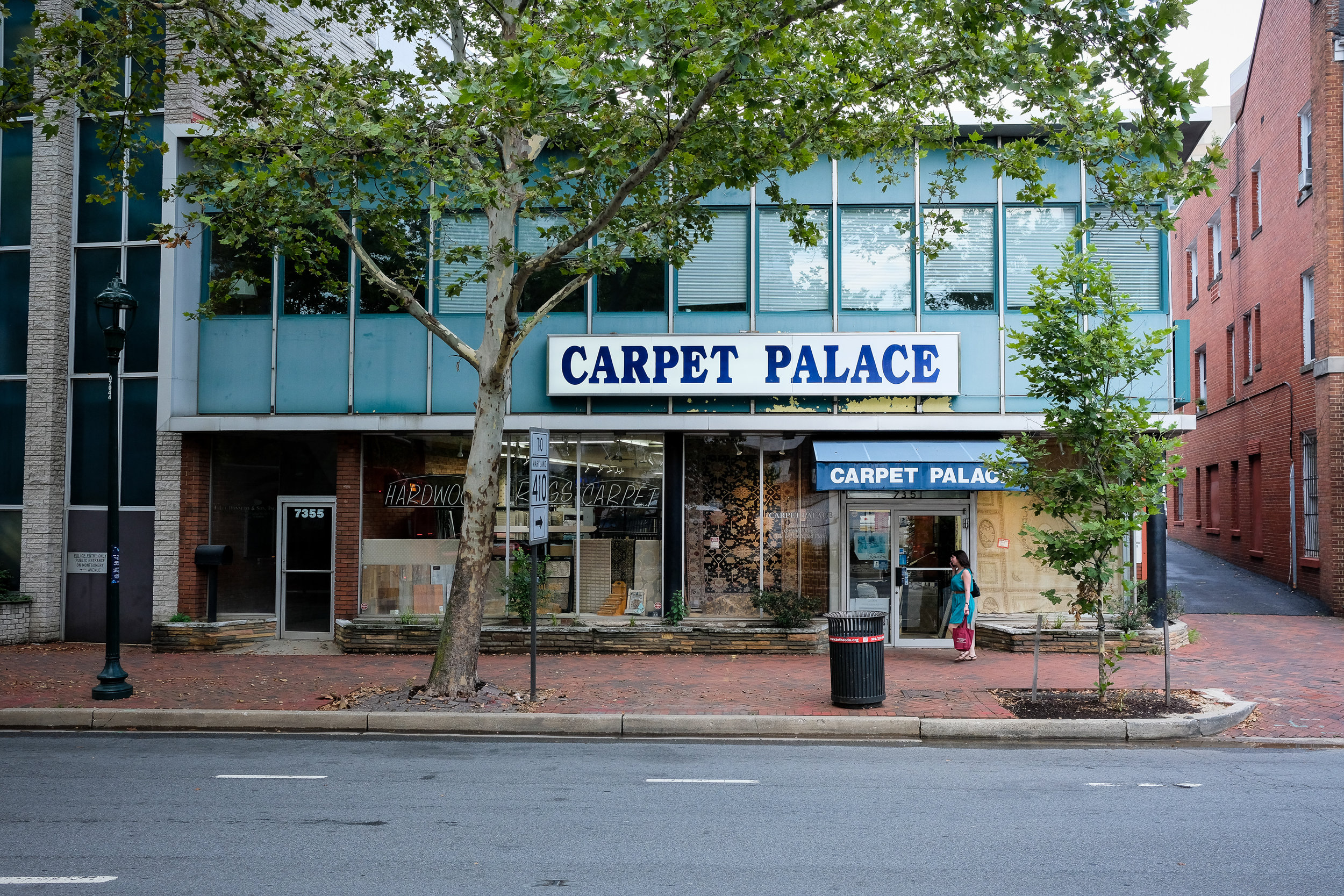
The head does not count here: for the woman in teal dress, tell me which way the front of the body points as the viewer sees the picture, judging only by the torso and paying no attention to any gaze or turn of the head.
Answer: to the viewer's left

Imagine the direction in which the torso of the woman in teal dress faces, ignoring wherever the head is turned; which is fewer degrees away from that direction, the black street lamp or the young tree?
the black street lamp

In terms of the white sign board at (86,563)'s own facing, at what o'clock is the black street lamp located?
The black street lamp is roughly at 12 o'clock from the white sign board.

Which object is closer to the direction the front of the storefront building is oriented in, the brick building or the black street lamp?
the black street lamp

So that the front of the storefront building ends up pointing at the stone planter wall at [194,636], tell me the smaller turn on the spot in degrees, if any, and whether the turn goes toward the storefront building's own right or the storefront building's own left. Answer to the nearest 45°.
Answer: approximately 90° to the storefront building's own right

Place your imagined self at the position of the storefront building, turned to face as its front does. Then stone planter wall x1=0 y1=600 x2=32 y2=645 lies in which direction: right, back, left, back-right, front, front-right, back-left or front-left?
right

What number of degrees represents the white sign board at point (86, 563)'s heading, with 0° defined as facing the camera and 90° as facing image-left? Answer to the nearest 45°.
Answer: approximately 0°

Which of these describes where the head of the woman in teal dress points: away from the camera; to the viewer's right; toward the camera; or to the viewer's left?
to the viewer's left

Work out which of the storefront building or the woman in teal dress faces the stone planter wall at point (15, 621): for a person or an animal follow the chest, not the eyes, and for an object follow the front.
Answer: the woman in teal dress

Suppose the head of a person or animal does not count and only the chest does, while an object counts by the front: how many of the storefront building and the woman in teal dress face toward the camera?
1
